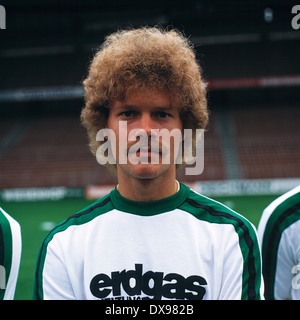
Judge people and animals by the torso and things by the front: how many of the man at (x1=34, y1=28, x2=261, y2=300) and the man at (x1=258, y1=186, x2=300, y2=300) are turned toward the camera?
2

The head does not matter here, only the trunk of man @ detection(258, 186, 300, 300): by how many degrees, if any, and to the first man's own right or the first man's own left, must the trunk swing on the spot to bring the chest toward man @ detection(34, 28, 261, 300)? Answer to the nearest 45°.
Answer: approximately 45° to the first man's own right

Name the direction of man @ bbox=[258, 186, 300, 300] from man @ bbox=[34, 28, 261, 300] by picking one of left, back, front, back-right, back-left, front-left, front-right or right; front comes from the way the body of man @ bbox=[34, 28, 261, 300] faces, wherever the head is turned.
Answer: back-left

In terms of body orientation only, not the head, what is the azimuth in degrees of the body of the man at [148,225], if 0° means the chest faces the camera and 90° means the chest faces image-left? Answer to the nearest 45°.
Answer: approximately 0°

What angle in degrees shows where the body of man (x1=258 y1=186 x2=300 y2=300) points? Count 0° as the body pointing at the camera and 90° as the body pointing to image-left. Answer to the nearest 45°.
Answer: approximately 0°
